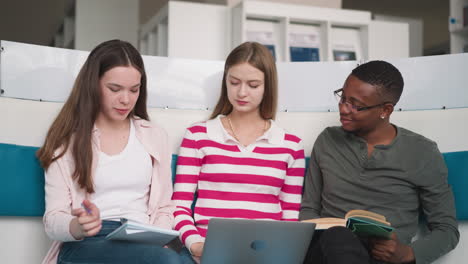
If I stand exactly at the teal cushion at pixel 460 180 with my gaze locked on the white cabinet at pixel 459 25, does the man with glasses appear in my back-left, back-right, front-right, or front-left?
back-left

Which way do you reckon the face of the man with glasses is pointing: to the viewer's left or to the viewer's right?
to the viewer's left

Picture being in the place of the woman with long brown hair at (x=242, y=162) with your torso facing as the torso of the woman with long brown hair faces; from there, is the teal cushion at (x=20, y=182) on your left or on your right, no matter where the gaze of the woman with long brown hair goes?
on your right

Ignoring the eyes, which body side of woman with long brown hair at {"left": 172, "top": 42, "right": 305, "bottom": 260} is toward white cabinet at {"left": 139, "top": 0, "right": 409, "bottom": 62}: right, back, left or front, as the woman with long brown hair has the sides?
back

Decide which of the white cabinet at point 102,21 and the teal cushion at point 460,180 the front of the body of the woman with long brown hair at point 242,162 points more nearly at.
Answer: the teal cushion

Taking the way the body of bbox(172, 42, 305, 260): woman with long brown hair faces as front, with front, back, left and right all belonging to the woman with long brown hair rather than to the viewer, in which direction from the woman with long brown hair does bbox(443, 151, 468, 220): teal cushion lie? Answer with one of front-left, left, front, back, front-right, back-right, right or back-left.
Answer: left

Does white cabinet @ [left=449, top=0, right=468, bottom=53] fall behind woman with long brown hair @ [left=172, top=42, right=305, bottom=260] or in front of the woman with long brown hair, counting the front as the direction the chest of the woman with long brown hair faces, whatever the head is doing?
behind

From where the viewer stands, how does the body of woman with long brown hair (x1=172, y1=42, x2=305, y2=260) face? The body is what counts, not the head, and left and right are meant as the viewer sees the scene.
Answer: facing the viewer
